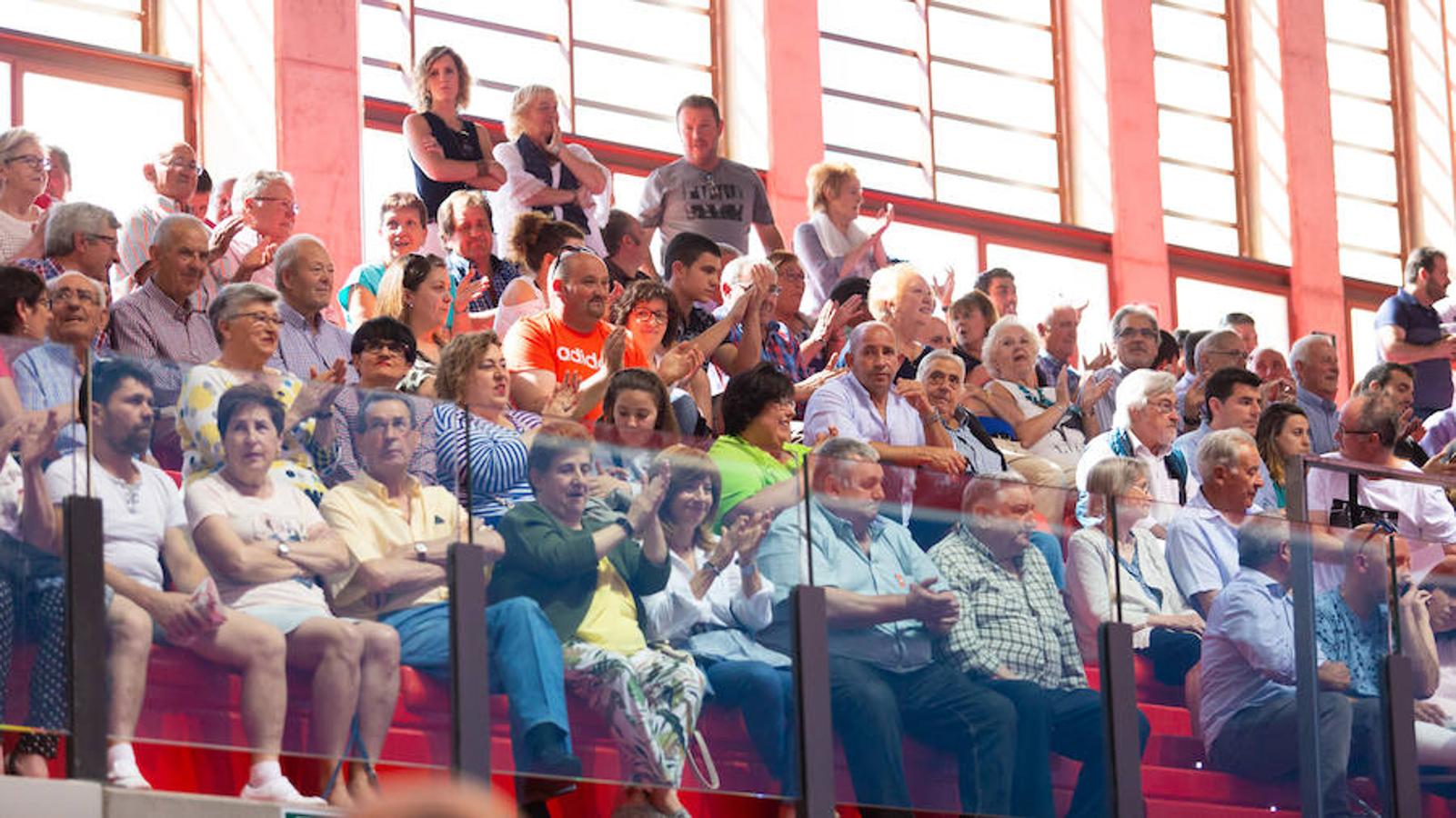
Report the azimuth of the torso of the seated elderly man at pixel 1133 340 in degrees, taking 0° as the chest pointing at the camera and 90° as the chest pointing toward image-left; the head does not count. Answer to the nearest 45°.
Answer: approximately 315°

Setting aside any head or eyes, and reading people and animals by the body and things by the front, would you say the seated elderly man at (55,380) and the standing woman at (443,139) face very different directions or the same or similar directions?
same or similar directions

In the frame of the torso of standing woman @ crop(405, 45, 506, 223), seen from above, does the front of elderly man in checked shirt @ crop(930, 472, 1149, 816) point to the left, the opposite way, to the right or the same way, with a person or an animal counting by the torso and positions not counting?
the same way

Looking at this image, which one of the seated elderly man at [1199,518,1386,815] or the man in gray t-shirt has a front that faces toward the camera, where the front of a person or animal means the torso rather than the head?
the man in gray t-shirt

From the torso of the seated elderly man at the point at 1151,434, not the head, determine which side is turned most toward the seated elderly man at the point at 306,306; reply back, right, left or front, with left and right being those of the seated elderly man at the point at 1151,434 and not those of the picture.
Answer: right

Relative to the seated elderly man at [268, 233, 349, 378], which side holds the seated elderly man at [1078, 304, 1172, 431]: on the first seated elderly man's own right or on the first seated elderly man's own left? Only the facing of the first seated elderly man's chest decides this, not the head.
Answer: on the first seated elderly man's own left

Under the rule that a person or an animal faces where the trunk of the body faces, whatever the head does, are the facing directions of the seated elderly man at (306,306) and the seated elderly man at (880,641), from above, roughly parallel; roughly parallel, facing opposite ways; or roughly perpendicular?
roughly parallel

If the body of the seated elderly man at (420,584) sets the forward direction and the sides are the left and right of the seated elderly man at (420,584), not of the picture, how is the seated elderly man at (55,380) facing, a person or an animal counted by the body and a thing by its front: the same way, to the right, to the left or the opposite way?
the same way

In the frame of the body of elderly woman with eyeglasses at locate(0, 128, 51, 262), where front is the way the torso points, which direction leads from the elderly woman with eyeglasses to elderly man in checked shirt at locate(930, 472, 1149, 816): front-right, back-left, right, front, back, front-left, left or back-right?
front

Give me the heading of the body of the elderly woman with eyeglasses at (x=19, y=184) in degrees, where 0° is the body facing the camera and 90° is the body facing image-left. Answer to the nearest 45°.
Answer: approximately 315°

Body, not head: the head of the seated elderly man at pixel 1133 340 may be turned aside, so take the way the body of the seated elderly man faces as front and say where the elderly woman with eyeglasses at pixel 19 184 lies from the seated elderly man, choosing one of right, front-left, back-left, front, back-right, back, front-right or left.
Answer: right

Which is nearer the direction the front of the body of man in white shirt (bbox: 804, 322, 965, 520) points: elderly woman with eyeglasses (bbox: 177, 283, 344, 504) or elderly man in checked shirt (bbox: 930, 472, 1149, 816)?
the elderly man in checked shirt

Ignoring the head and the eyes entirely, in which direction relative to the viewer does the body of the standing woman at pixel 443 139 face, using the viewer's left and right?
facing the viewer and to the right of the viewer

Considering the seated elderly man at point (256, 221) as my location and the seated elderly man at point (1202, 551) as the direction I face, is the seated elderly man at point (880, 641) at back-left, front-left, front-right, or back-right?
front-right

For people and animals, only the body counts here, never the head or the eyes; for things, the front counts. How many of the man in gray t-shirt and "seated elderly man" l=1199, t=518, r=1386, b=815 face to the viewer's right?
1

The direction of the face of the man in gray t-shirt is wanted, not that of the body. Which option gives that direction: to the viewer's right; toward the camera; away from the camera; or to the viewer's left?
toward the camera

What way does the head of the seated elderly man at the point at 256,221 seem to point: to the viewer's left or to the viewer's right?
to the viewer's right

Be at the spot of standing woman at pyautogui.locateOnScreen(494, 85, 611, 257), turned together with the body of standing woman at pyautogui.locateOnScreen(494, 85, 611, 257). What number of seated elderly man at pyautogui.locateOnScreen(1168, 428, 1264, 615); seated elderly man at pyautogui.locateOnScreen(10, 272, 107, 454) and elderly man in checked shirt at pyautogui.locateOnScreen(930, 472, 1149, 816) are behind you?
0
